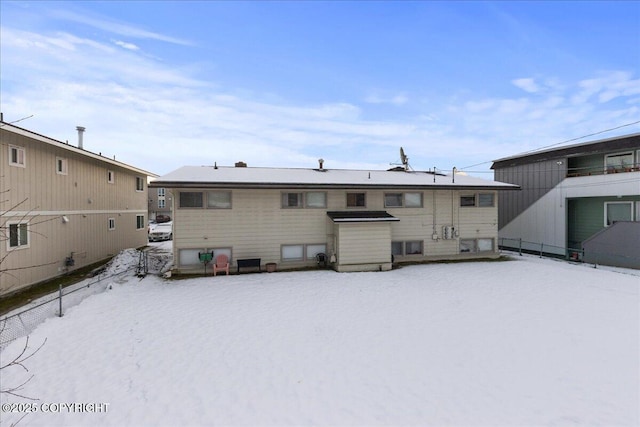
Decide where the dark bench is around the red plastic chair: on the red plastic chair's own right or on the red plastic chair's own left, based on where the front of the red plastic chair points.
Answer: on the red plastic chair's own left

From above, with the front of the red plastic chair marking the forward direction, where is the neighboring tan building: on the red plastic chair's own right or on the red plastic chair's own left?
on the red plastic chair's own right

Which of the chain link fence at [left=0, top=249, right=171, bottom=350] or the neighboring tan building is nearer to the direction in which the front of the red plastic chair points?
the chain link fence

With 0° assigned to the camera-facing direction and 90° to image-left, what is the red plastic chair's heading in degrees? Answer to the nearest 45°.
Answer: approximately 0°
